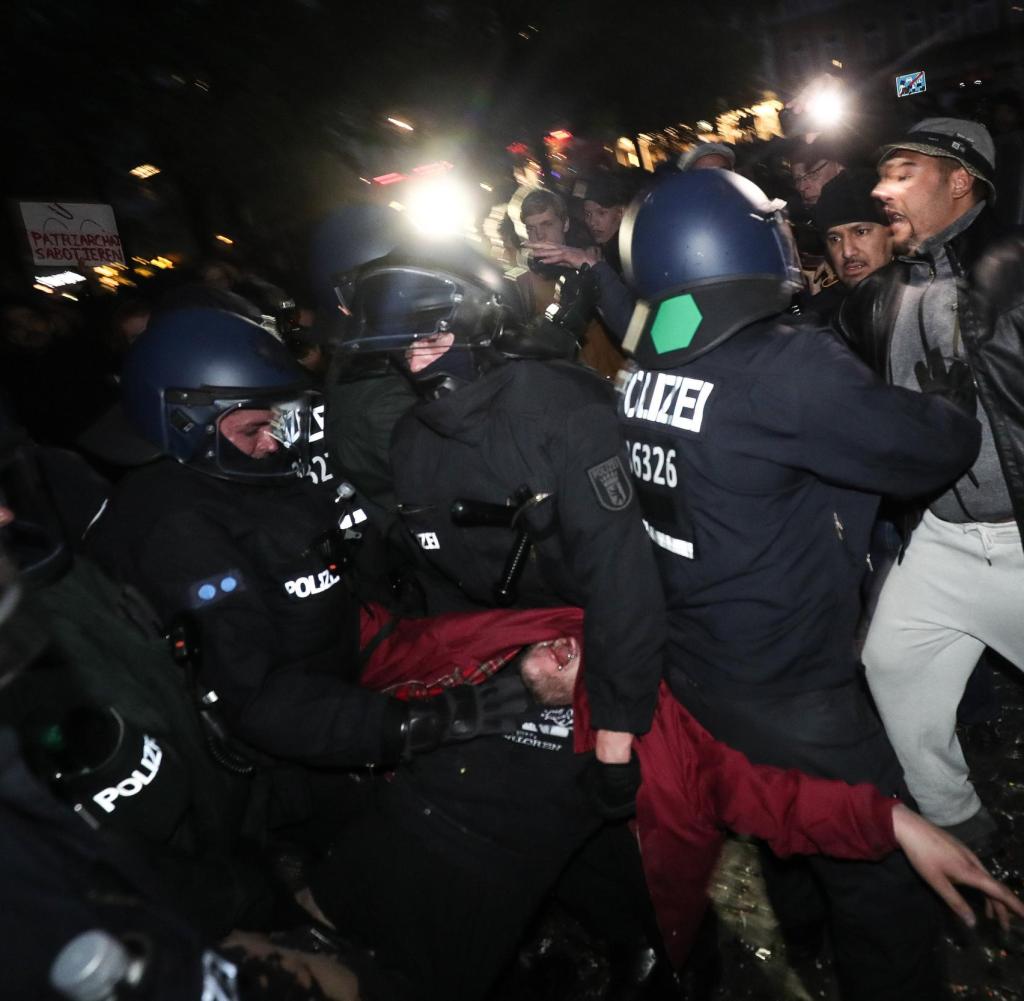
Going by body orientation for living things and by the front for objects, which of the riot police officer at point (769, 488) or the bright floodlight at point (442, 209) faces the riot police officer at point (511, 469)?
the bright floodlight

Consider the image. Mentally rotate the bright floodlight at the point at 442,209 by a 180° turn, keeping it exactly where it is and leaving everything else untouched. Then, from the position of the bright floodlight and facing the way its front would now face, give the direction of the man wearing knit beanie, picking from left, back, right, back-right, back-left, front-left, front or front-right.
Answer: back-right

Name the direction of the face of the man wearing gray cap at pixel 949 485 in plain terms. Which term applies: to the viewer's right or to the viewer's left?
to the viewer's left

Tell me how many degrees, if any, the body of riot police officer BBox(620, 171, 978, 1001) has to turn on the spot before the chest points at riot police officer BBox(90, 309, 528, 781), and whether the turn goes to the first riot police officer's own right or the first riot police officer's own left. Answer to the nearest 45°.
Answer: approximately 135° to the first riot police officer's own left

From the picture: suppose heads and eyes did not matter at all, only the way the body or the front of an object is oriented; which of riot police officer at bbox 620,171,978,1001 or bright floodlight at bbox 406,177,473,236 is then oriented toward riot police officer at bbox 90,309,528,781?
the bright floodlight

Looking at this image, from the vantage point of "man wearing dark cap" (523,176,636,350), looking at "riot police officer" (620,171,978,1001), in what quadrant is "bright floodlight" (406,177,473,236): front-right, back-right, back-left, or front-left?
back-right

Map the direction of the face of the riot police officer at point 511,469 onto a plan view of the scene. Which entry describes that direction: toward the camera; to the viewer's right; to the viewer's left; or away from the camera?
to the viewer's left

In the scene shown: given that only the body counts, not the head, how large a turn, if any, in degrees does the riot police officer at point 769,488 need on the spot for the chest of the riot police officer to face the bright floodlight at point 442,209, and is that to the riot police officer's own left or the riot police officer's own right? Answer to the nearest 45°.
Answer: approximately 90° to the riot police officer's own left

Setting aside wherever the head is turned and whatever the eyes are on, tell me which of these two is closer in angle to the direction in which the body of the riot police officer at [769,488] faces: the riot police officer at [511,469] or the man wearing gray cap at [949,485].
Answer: the man wearing gray cap

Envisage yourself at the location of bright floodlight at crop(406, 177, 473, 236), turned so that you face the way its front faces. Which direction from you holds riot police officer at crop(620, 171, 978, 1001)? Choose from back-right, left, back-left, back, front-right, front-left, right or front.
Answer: front

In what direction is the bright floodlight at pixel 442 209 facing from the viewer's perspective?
toward the camera

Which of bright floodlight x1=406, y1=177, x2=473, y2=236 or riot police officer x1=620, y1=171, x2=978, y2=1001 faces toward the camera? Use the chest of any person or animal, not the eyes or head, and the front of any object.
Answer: the bright floodlight

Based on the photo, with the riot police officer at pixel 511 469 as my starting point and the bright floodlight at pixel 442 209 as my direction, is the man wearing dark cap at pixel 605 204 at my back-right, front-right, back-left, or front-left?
front-right

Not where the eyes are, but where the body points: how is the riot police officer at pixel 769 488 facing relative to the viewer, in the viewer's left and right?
facing away from the viewer and to the right of the viewer

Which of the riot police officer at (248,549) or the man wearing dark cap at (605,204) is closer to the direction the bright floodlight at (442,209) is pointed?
the riot police officer

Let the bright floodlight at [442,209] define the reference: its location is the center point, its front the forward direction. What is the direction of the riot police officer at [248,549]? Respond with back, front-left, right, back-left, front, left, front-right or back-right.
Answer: front
